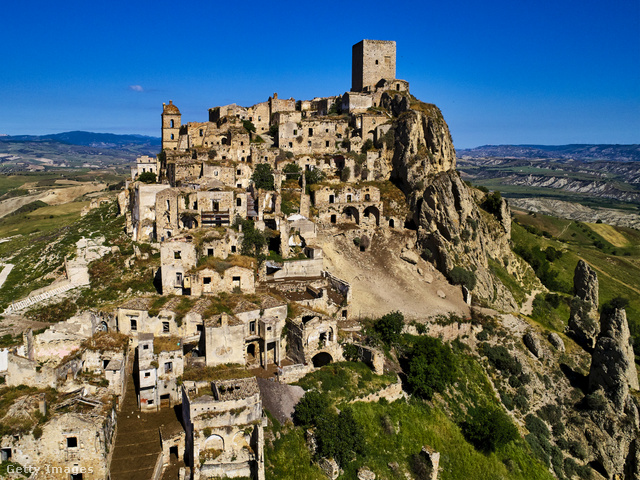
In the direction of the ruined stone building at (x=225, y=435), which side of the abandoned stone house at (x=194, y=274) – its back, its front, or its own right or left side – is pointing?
front

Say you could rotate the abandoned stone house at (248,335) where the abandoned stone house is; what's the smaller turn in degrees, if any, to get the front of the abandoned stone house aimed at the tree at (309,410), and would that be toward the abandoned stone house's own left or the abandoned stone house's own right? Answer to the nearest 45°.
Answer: approximately 45° to the abandoned stone house's own left

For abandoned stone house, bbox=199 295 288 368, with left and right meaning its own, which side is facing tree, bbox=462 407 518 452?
left

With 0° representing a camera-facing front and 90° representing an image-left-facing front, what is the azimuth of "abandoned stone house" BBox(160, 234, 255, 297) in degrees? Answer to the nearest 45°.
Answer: approximately 0°

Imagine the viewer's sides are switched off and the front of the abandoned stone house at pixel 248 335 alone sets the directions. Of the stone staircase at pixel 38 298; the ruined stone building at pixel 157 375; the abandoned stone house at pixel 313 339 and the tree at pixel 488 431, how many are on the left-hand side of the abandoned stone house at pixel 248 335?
2

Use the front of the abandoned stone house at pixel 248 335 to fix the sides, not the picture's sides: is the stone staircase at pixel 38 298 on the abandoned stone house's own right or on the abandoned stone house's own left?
on the abandoned stone house's own right

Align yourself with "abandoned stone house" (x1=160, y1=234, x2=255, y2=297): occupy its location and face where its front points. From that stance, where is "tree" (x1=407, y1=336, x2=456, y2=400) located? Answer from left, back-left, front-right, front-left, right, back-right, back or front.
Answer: left

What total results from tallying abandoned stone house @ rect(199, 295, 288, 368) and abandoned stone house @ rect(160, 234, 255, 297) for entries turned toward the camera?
2

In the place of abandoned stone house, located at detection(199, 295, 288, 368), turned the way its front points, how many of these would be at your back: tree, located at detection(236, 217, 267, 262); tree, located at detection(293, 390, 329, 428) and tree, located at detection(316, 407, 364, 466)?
1

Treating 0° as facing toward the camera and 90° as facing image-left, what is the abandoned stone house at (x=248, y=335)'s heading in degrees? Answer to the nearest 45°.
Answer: approximately 0°

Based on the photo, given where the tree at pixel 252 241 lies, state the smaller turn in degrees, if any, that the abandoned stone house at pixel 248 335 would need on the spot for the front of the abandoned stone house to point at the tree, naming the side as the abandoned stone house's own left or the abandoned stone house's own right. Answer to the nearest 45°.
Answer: approximately 180°

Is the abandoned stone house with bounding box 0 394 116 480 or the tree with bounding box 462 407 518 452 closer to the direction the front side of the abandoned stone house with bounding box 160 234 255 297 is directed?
the abandoned stone house
